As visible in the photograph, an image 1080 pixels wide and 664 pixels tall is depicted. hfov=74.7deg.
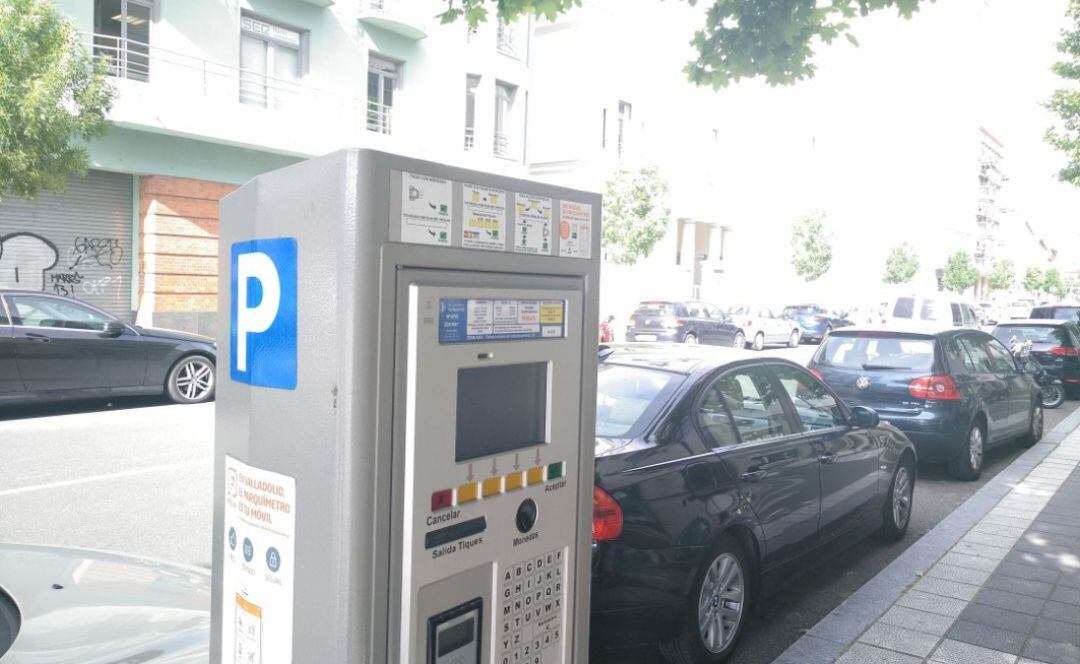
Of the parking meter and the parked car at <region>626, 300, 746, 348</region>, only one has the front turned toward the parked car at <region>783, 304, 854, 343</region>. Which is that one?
the parked car at <region>626, 300, 746, 348</region>

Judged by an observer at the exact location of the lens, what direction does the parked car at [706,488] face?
facing away from the viewer and to the right of the viewer

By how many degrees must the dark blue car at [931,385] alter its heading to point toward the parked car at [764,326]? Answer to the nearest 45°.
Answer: approximately 45° to its left

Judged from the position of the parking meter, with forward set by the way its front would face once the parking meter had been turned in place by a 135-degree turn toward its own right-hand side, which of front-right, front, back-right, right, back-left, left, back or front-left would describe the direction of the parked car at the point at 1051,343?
back-right

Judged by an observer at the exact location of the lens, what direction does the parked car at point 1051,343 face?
facing away from the viewer and to the right of the viewer

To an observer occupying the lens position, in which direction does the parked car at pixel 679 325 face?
facing away from the viewer and to the right of the viewer

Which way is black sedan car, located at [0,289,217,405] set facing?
to the viewer's right

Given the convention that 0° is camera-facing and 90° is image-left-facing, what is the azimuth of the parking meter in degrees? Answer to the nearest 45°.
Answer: approximately 315°

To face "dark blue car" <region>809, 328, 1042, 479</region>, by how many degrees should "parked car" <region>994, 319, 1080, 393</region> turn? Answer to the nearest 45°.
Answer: approximately 135° to its right

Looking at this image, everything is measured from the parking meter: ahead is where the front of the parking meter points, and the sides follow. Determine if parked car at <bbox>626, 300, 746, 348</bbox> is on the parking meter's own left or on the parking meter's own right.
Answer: on the parking meter's own left

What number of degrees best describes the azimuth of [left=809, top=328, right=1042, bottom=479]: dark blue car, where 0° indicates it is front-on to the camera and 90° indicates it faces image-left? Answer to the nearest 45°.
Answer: approximately 225°
